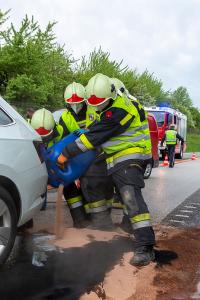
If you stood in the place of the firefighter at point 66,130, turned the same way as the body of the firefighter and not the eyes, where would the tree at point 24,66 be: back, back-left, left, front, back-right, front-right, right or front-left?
back

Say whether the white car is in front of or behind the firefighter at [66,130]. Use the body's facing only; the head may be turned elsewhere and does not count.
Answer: in front

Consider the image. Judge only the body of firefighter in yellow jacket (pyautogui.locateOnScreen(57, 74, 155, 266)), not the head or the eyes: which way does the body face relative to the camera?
to the viewer's left

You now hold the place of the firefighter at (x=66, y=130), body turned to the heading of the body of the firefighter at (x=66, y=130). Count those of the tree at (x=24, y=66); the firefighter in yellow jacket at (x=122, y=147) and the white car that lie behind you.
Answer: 1

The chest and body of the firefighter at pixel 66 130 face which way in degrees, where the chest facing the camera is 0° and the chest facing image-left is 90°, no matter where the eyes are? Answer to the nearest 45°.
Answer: approximately 0°

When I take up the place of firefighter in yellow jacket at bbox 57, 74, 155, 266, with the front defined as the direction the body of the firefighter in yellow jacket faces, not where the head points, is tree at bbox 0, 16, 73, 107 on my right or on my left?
on my right

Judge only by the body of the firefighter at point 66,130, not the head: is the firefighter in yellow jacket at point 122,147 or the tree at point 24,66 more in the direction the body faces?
the firefighter in yellow jacket
